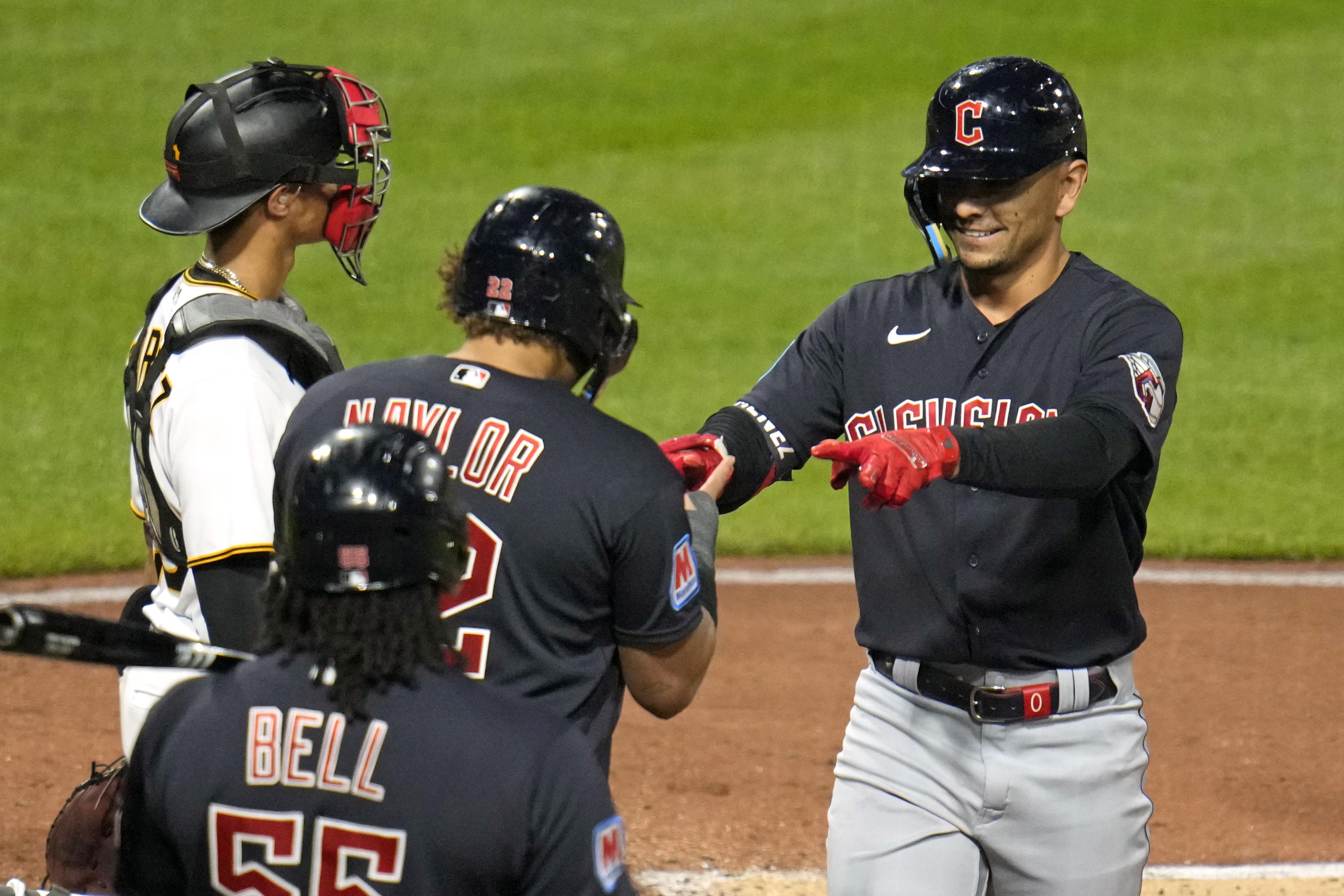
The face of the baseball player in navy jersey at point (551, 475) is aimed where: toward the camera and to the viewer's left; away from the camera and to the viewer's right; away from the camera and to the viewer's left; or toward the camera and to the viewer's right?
away from the camera and to the viewer's right

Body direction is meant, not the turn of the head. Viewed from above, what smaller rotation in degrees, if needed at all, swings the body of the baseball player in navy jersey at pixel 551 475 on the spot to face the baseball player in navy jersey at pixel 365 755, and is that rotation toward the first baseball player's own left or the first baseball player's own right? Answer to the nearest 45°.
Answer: approximately 135° to the first baseball player's own right

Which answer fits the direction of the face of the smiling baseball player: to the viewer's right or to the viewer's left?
to the viewer's left

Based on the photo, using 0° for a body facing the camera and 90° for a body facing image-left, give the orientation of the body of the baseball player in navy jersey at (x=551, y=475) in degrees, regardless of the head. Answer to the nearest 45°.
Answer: approximately 225°

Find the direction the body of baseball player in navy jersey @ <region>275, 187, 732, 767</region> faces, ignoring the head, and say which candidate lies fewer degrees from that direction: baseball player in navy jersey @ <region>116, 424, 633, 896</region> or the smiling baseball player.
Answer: the smiling baseball player

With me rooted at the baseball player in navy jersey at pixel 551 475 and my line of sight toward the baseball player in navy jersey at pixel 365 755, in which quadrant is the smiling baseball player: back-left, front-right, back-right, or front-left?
back-left

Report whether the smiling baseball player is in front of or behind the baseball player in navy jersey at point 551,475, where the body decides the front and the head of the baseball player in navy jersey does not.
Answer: in front

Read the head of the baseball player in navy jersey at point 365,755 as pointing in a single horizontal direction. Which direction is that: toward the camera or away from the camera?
away from the camera
